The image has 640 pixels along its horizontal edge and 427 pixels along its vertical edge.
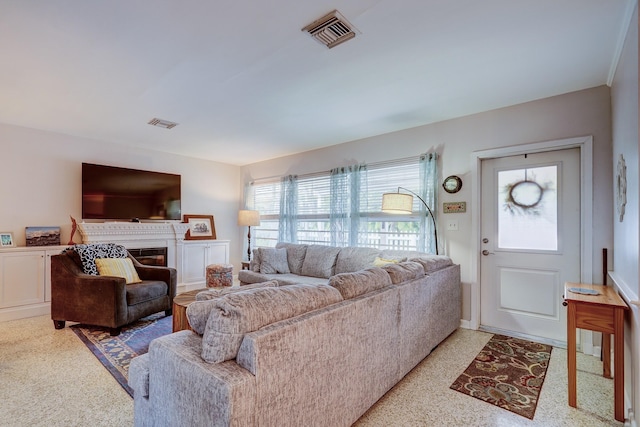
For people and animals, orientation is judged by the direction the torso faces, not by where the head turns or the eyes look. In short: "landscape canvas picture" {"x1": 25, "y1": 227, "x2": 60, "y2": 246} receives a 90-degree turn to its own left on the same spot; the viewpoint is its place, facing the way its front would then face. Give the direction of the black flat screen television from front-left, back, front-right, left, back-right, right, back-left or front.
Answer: front

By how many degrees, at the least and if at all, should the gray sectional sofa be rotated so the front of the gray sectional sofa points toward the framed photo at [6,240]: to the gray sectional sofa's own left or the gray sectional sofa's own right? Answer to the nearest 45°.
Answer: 0° — it already faces it

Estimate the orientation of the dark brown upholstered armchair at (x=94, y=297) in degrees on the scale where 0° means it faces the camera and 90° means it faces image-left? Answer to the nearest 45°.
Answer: approximately 315°

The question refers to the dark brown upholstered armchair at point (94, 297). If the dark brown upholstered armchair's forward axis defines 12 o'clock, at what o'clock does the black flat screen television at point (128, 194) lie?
The black flat screen television is roughly at 8 o'clock from the dark brown upholstered armchair.

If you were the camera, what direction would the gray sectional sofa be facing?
facing away from the viewer and to the left of the viewer

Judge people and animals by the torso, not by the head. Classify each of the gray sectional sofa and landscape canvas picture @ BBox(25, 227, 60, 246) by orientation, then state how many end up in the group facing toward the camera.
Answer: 1

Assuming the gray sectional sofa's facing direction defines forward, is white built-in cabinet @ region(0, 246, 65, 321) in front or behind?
in front
